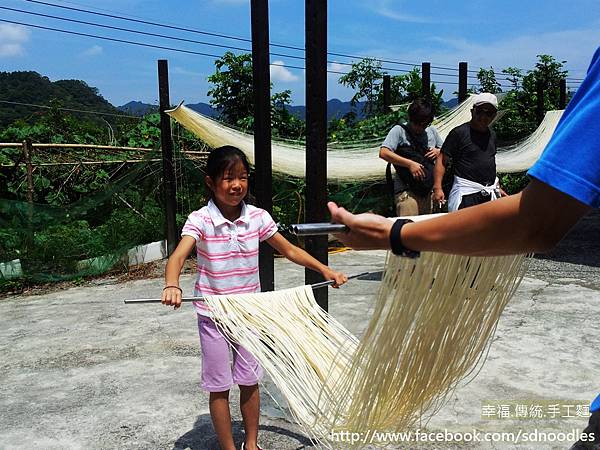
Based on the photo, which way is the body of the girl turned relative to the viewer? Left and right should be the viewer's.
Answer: facing the viewer and to the right of the viewer

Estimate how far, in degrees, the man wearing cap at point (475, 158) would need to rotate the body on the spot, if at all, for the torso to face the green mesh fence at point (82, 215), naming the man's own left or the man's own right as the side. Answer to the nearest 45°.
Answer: approximately 135° to the man's own right

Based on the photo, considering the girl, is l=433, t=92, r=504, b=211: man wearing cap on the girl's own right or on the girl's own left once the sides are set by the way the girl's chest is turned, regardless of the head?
on the girl's own left

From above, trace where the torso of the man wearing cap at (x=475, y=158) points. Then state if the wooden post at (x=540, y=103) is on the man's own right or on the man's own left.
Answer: on the man's own left

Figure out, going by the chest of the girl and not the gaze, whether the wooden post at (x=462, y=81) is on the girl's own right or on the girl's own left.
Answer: on the girl's own left

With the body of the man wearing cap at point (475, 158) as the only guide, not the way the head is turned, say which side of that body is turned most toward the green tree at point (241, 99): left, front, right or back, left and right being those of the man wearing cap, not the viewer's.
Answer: back

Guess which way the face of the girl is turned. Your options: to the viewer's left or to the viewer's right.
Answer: to the viewer's right

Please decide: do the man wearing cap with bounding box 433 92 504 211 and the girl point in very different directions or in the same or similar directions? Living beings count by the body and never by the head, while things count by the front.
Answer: same or similar directions

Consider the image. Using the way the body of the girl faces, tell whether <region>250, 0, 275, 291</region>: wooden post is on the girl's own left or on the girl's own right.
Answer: on the girl's own left
